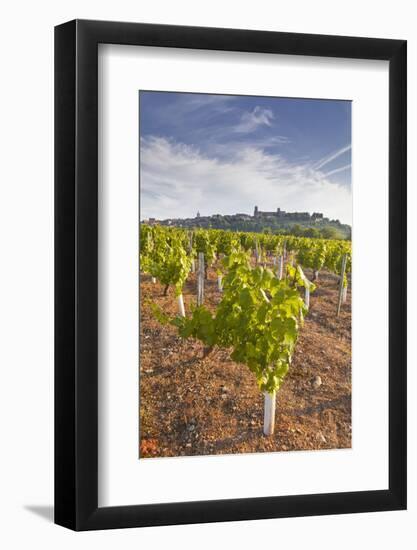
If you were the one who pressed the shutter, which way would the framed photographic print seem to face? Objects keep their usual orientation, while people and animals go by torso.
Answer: facing the viewer and to the right of the viewer
